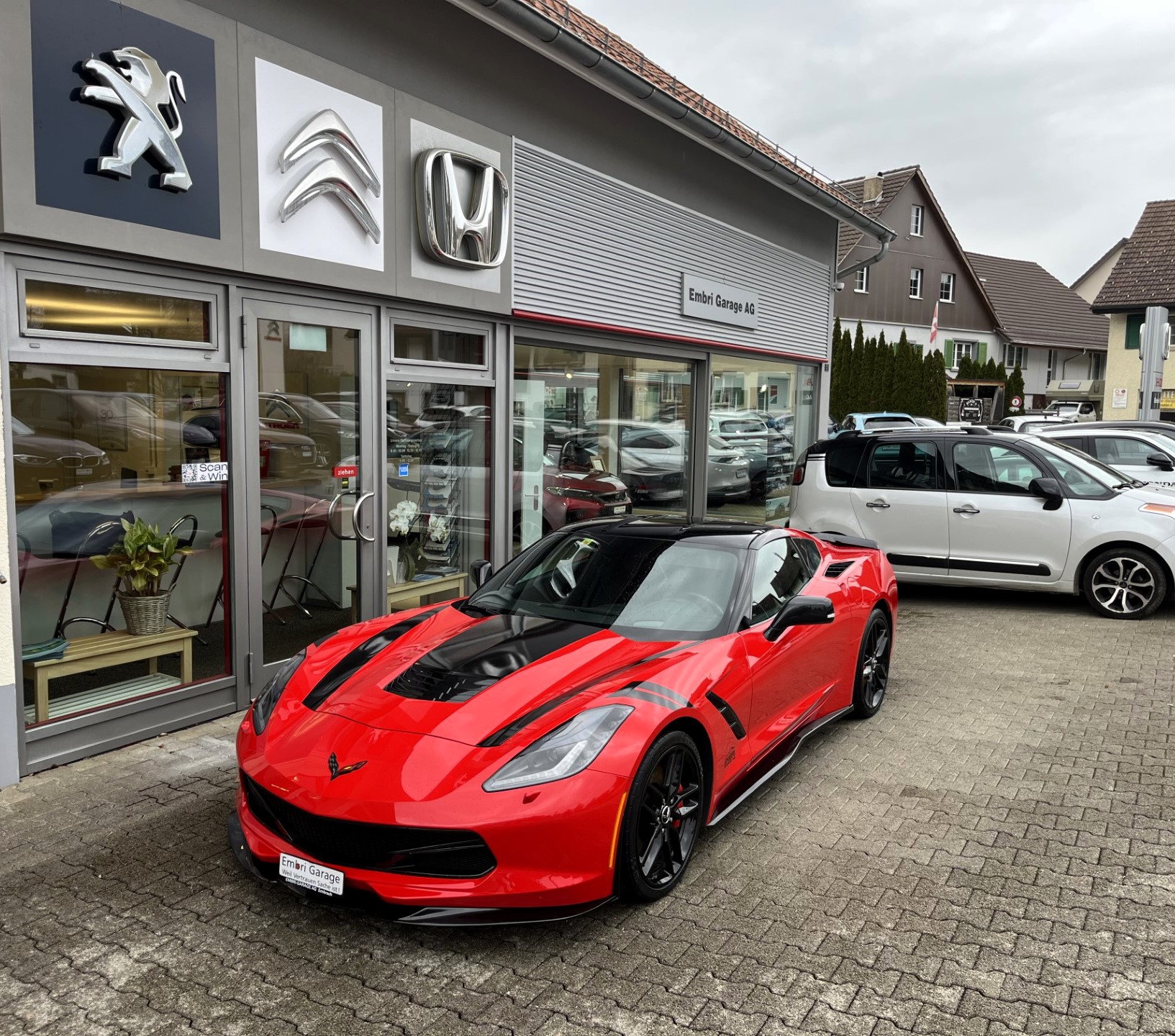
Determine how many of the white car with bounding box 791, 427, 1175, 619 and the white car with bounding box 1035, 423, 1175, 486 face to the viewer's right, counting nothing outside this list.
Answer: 2

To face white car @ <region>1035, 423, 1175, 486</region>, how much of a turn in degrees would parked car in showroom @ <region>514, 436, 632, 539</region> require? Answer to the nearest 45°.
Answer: approximately 45° to its left

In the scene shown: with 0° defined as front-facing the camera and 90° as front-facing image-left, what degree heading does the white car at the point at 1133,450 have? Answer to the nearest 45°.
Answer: approximately 270°

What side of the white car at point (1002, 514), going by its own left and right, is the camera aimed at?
right

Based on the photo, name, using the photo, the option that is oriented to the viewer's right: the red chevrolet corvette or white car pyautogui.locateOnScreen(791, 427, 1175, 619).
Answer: the white car

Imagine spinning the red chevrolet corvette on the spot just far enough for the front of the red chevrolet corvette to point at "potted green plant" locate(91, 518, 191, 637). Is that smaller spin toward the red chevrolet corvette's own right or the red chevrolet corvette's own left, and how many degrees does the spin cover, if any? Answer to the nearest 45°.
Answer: approximately 90° to the red chevrolet corvette's own right

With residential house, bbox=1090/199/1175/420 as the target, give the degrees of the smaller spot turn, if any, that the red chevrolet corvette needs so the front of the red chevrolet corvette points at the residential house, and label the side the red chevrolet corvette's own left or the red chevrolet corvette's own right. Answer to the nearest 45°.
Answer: approximately 180°

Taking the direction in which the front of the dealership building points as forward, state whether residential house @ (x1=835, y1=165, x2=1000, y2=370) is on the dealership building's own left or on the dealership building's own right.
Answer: on the dealership building's own left

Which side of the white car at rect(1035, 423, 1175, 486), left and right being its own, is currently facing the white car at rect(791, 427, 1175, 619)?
right

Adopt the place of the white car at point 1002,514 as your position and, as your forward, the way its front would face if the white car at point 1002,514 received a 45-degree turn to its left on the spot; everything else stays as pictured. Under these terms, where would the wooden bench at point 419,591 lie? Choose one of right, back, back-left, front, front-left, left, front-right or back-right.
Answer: back

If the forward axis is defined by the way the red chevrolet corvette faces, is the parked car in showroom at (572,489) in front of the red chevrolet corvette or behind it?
behind

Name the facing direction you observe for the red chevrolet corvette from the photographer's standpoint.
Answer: facing the viewer and to the left of the viewer
